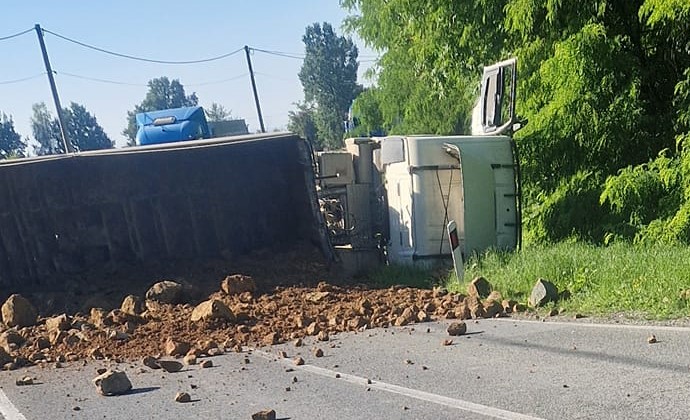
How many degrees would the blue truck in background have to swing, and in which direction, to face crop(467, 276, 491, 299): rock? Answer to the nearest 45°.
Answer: approximately 45° to its left

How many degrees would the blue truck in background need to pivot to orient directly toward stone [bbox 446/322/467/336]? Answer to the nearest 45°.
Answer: approximately 45° to its left

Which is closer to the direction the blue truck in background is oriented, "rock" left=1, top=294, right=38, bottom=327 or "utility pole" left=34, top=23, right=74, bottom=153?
the rock

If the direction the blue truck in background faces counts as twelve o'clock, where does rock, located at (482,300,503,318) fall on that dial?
The rock is roughly at 10 o'clock from the blue truck in background.

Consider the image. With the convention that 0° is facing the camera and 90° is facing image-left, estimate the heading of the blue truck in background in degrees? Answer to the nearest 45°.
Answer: approximately 45°

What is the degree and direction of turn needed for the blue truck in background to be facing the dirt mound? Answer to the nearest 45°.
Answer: approximately 45° to its left
